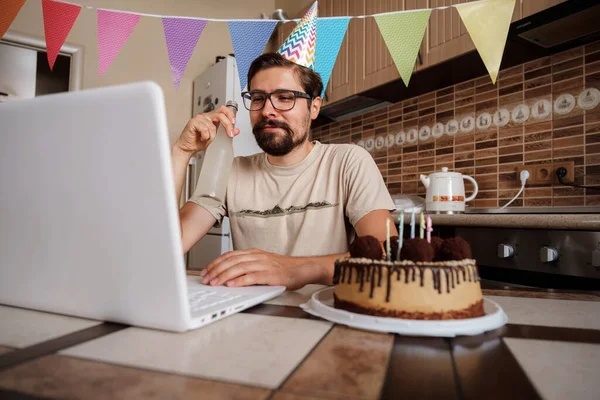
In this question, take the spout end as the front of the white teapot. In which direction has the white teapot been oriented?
to the viewer's left

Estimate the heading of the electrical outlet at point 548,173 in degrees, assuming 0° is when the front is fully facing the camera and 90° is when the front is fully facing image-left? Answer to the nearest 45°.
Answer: approximately 45°

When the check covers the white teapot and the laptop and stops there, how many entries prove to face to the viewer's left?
1

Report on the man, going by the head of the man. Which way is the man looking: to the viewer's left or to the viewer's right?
to the viewer's left

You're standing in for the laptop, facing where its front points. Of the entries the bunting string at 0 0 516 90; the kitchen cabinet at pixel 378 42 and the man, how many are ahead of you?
3

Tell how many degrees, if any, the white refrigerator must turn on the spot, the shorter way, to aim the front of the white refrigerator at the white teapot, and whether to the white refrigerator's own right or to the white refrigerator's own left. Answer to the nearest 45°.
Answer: approximately 90° to the white refrigerator's own left

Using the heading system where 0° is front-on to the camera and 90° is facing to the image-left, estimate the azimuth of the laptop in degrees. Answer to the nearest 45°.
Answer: approximately 225°

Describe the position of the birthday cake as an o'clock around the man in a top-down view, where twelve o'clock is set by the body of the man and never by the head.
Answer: The birthday cake is roughly at 10 o'clock from the man.
